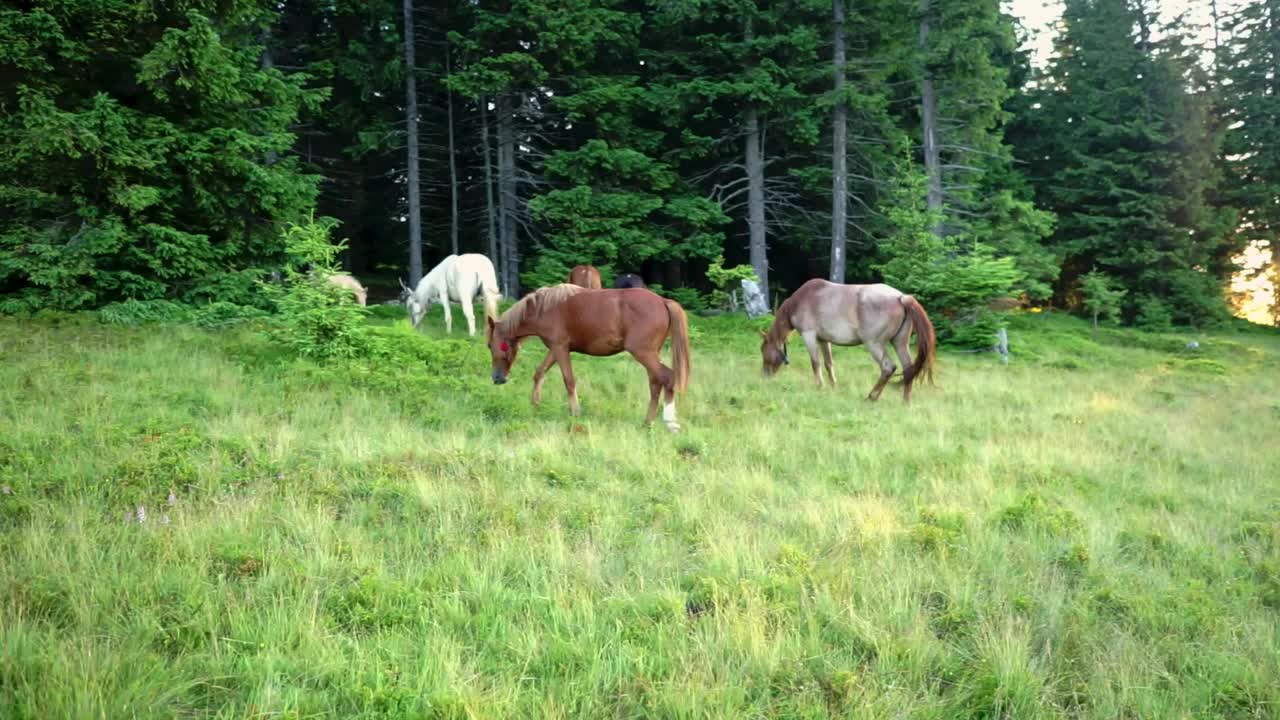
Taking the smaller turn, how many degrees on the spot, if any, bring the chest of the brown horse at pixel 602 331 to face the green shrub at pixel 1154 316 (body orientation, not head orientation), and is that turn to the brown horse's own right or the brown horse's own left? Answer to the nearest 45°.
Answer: approximately 135° to the brown horse's own right

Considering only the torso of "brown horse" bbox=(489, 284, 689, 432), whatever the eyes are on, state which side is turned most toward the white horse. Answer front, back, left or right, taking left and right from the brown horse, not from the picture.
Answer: right

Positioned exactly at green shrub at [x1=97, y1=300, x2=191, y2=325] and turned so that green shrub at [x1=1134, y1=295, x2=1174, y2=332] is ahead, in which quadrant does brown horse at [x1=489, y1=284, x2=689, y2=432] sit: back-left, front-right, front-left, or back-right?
front-right

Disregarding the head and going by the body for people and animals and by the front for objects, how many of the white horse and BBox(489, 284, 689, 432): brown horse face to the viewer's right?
0

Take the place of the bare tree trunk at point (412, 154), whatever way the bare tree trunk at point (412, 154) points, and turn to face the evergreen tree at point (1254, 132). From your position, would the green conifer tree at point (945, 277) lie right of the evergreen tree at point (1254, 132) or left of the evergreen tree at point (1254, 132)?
right

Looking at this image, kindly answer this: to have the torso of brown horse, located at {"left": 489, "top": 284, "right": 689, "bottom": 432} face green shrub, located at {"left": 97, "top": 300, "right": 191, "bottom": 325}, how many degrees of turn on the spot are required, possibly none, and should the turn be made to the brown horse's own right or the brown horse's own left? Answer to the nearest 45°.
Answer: approximately 45° to the brown horse's own right

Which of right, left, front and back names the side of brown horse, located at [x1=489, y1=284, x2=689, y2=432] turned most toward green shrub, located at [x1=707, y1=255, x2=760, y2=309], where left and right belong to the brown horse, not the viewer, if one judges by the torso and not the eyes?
right

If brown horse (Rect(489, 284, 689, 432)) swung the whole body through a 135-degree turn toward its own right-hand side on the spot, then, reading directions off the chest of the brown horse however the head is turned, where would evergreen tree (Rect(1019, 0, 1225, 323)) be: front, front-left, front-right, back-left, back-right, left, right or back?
front

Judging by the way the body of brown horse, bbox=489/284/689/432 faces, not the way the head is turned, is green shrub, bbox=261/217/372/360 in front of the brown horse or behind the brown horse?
in front

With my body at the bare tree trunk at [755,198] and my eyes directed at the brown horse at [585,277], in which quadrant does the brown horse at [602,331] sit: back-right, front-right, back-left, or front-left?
front-left

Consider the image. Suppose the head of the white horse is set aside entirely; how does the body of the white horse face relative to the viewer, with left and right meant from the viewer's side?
facing the viewer and to the left of the viewer

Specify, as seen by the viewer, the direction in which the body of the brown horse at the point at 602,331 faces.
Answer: to the viewer's left
